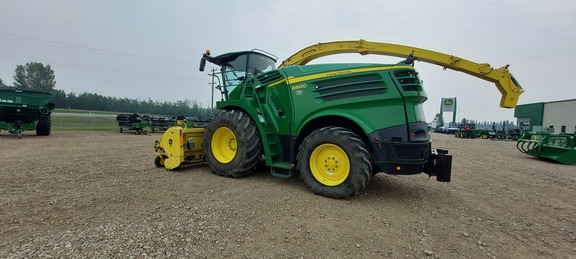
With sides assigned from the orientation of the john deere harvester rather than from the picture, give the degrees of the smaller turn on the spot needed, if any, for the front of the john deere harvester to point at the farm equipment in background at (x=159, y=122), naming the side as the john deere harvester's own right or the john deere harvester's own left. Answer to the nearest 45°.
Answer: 0° — it already faces it

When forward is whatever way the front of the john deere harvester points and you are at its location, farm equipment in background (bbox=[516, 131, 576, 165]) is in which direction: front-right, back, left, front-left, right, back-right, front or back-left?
right

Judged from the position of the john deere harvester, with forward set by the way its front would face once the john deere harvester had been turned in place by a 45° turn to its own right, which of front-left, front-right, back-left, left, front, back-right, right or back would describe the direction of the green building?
front-right

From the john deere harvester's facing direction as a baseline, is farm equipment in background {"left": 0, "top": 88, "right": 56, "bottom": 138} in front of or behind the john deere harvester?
in front

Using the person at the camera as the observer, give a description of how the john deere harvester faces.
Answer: facing away from the viewer and to the left of the viewer

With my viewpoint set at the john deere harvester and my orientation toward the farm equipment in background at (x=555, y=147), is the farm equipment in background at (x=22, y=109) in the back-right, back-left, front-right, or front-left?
back-left

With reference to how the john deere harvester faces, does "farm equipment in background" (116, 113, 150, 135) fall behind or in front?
in front
